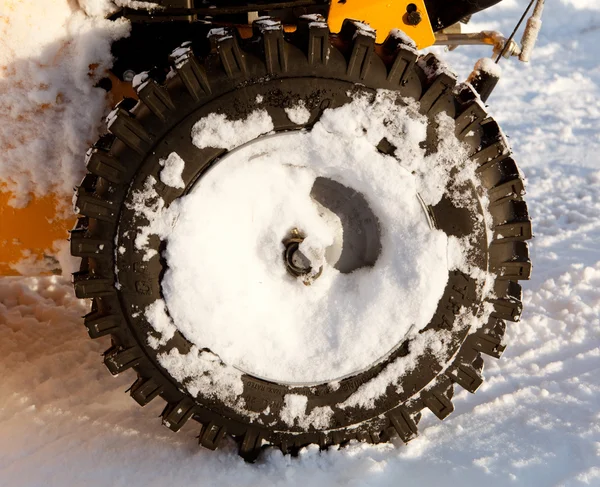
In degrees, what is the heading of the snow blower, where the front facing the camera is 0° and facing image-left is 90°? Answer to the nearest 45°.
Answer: approximately 90°
